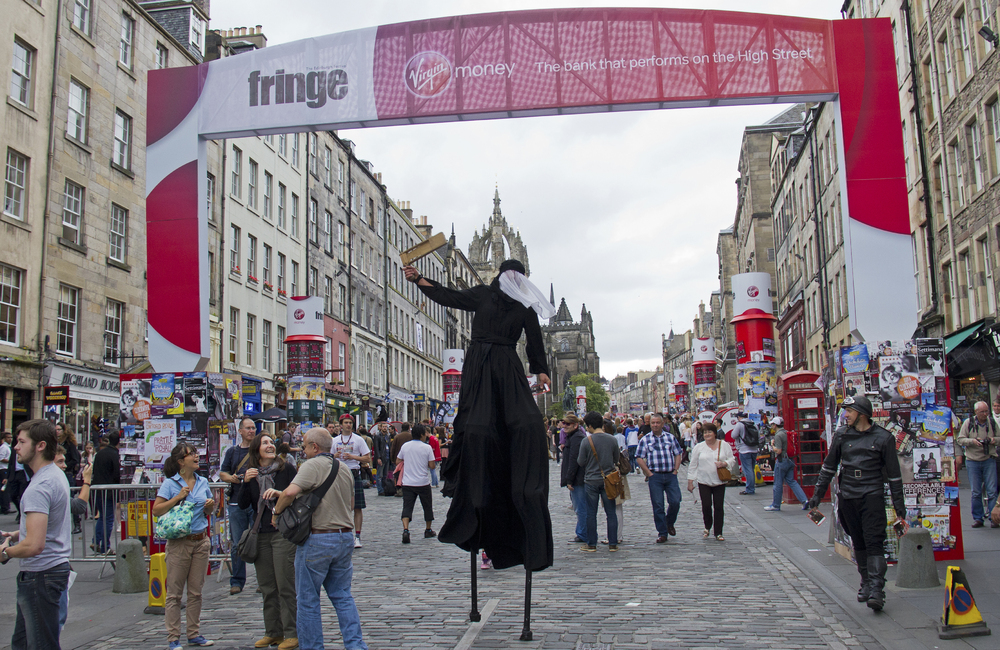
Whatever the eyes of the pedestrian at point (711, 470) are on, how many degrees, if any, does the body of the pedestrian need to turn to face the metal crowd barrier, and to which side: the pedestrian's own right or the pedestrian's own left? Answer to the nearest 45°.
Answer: approximately 45° to the pedestrian's own right

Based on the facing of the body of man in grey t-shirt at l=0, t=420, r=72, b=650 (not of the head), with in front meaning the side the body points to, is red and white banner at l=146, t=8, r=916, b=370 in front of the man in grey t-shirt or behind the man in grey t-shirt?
behind

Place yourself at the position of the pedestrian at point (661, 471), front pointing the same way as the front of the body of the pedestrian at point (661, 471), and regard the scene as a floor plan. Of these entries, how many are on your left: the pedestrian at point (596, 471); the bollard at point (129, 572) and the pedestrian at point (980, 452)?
1

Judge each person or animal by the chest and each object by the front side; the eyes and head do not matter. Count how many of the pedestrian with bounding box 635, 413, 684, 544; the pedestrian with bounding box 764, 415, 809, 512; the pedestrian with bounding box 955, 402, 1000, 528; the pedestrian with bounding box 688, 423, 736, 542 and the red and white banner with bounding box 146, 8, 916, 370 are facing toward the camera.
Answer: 4

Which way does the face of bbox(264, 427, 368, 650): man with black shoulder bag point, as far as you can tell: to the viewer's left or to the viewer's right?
to the viewer's left

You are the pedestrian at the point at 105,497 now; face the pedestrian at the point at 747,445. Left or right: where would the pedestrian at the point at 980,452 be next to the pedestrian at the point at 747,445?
right

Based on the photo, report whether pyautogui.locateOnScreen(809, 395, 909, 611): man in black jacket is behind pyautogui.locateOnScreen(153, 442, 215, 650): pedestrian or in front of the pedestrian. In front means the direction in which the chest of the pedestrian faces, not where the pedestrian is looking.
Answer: in front

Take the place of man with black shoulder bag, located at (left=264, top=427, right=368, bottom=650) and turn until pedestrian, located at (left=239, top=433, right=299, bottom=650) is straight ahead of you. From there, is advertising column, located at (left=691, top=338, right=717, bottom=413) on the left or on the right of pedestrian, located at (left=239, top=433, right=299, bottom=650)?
right

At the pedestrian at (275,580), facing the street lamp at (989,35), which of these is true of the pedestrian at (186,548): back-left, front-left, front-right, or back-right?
back-left

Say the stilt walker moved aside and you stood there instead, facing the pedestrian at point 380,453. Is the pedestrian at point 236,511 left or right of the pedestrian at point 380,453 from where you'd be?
left

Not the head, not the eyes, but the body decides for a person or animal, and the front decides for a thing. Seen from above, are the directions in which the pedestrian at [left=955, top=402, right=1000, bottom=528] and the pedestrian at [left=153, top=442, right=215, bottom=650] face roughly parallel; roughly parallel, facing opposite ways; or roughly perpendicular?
roughly perpendicular

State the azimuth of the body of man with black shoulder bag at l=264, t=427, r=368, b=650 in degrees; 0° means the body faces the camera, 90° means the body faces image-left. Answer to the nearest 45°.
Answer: approximately 135°

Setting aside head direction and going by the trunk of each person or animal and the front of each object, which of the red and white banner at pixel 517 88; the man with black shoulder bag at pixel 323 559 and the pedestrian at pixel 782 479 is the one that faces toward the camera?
the red and white banner

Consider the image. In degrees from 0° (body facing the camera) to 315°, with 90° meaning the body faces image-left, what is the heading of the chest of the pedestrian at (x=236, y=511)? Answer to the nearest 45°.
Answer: approximately 315°

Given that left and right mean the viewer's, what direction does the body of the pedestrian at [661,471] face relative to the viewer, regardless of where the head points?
facing the viewer

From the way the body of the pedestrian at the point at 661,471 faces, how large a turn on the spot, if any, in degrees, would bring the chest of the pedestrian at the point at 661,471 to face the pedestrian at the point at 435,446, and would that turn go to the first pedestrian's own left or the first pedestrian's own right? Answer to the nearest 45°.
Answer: approximately 135° to the first pedestrian's own right

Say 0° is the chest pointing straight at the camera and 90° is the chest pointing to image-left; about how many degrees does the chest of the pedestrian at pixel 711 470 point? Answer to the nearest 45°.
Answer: approximately 0°

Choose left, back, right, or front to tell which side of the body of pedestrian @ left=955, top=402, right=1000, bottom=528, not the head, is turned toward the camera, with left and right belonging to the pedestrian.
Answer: front
